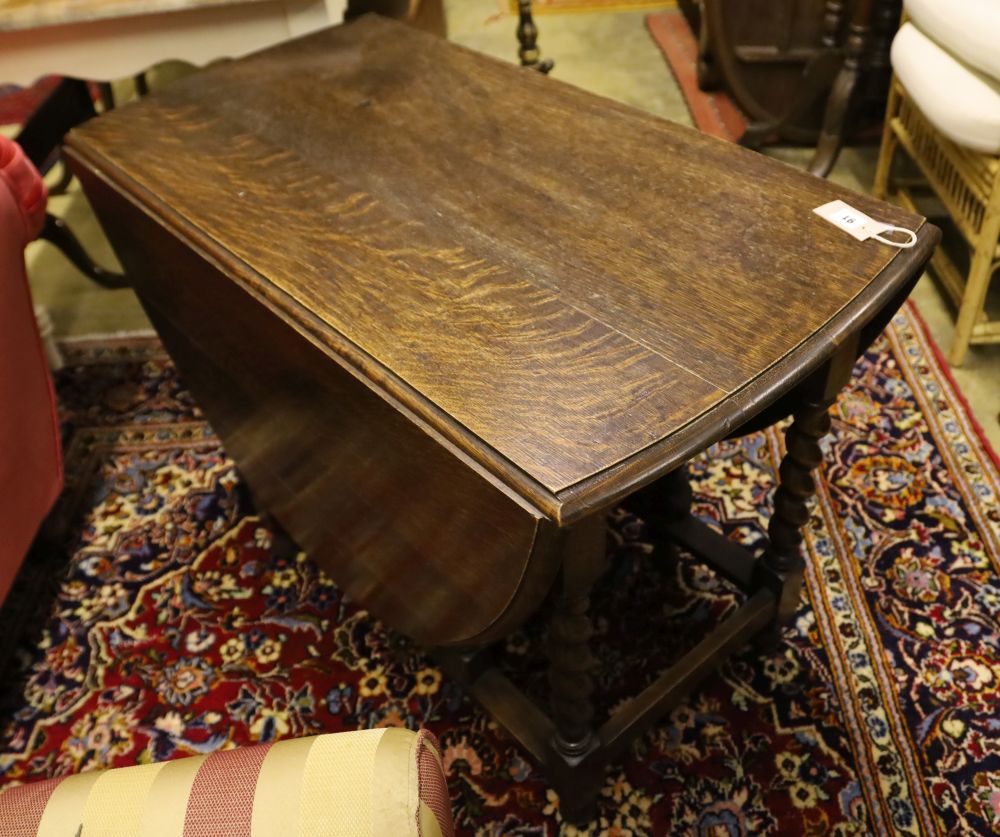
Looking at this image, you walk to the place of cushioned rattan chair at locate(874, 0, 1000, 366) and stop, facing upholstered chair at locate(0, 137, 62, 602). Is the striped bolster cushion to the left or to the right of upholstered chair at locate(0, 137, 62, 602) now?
left

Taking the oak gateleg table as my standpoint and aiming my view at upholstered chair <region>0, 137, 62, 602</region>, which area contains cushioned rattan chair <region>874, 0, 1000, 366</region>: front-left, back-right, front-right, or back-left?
back-right
